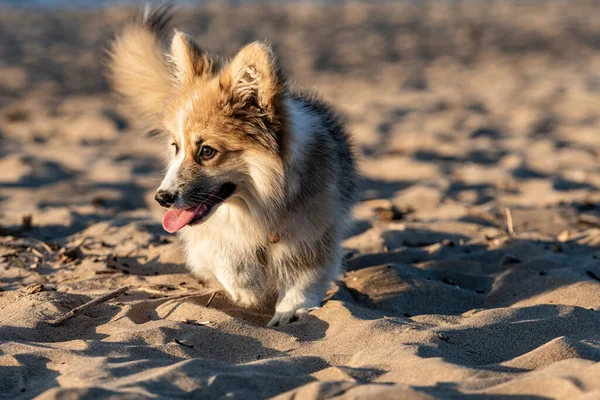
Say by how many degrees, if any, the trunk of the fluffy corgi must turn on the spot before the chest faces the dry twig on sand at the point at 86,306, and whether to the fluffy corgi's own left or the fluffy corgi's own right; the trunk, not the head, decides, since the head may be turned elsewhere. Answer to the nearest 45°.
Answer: approximately 90° to the fluffy corgi's own right

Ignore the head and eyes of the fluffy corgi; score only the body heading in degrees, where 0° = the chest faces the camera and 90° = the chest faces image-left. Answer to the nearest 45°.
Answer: approximately 0°
